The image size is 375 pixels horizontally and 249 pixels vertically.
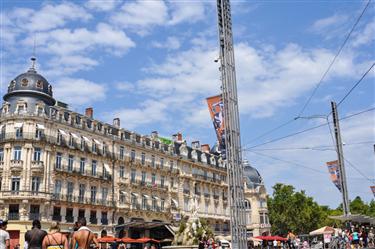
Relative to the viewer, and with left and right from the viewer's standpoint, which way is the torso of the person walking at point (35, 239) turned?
facing away from the viewer

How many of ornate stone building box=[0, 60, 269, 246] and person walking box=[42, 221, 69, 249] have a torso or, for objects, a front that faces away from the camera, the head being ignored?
1

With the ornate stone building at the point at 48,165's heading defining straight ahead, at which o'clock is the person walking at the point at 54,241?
The person walking is roughly at 1 o'clock from the ornate stone building.

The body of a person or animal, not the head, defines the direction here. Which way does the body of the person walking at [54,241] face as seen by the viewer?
away from the camera

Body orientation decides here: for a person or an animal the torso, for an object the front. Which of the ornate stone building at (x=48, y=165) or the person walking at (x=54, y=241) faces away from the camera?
the person walking

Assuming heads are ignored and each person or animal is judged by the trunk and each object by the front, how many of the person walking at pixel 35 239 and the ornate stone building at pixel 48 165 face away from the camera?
1

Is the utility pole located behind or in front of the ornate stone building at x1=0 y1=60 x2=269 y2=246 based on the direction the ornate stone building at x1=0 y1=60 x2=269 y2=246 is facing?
in front

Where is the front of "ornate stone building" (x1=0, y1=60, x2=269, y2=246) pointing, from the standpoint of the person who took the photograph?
facing the viewer and to the right of the viewer

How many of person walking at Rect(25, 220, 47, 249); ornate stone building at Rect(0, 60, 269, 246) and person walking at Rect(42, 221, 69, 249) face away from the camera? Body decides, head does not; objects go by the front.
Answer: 2

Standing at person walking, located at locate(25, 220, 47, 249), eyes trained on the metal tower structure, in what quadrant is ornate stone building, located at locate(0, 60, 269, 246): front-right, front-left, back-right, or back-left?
front-left

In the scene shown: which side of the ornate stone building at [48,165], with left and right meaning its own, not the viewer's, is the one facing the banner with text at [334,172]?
front

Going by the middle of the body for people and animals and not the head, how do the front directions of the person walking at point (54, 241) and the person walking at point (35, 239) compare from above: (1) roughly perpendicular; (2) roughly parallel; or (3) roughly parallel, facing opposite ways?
roughly parallel

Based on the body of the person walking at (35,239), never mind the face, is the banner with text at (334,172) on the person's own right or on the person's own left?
on the person's own right

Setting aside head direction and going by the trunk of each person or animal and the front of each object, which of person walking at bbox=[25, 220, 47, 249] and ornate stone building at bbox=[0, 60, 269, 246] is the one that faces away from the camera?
the person walking

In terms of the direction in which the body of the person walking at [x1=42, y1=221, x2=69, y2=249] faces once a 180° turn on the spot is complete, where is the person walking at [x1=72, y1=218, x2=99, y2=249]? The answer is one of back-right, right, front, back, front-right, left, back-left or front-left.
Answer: back-left
